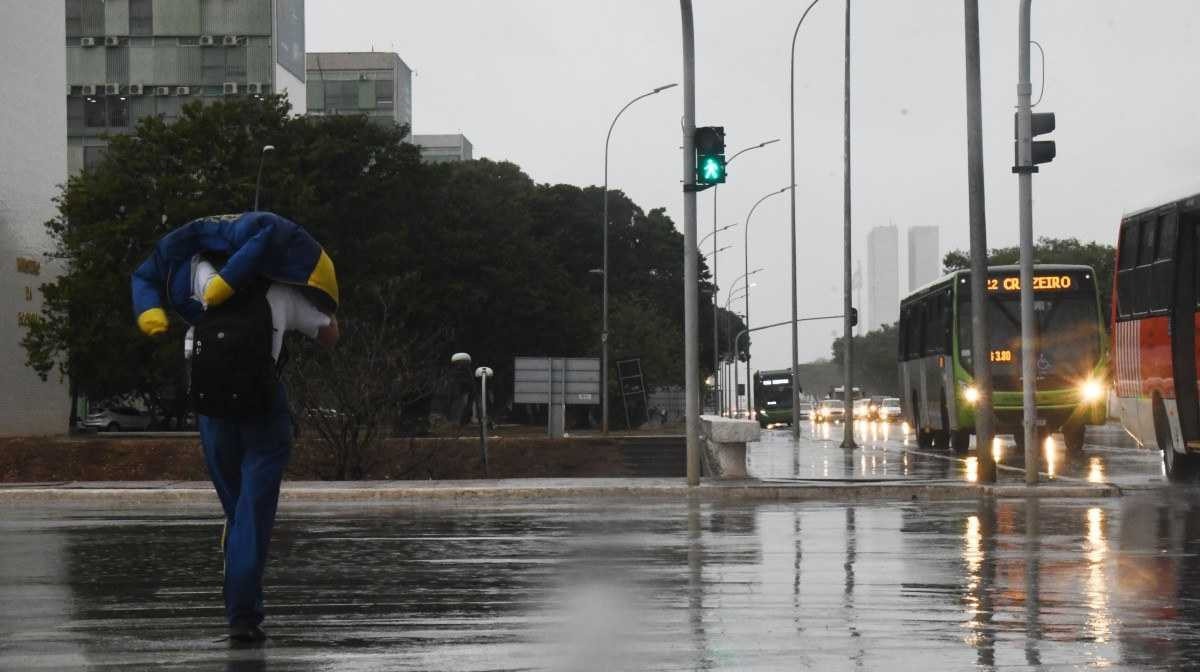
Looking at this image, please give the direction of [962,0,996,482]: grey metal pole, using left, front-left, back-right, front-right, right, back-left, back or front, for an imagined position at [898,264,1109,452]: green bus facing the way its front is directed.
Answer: front

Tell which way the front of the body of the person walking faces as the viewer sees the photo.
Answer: away from the camera

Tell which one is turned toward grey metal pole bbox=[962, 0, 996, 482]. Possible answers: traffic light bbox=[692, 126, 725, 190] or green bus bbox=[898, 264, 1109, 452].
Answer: the green bus

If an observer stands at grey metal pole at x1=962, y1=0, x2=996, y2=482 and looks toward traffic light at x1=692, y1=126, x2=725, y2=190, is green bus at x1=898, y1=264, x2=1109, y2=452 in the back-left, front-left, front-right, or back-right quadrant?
back-right

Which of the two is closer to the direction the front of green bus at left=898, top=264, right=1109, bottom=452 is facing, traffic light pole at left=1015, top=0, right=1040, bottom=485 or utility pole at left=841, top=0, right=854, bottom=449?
the traffic light pole

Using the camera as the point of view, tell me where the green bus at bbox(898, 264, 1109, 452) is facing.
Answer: facing the viewer

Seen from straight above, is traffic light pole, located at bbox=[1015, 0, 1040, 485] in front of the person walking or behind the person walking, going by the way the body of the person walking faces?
in front

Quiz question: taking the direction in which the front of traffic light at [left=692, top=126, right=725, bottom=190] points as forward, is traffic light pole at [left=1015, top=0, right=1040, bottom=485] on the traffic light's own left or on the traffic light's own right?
on the traffic light's own left

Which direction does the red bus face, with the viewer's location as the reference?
facing the viewer and to the right of the viewer

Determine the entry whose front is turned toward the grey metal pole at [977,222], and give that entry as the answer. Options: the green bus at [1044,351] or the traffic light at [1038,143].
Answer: the green bus

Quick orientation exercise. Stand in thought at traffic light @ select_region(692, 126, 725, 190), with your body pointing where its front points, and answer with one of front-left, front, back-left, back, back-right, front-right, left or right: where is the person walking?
front

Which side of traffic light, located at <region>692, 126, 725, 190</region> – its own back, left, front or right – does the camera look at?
front

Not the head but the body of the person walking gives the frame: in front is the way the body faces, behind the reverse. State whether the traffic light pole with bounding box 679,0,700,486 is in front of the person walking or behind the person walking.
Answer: in front
